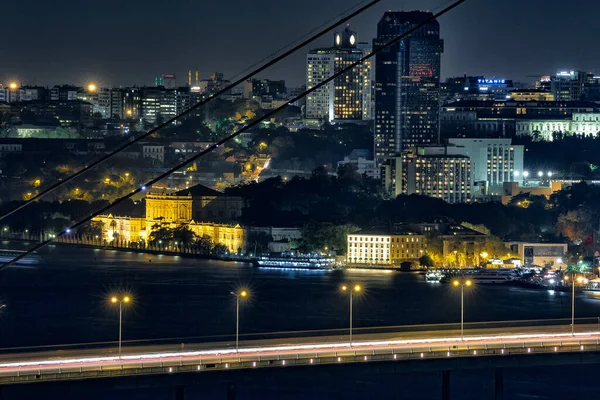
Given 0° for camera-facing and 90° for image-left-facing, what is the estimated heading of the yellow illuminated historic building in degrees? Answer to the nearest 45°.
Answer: approximately 45°

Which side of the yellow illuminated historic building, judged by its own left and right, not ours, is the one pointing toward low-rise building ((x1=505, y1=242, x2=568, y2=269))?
left

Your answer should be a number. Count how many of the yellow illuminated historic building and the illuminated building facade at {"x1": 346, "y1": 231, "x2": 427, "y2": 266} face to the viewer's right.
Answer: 0

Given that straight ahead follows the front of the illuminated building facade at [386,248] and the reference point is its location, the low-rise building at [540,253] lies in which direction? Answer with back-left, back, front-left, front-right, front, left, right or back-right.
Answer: back-left

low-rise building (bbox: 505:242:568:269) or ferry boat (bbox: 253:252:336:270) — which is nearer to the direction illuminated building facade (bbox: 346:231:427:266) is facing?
the ferry boat

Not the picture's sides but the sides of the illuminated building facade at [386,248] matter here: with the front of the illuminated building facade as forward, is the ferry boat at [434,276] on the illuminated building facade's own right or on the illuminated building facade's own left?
on the illuminated building facade's own left

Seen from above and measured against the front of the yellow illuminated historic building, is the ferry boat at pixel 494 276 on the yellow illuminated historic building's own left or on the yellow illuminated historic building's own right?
on the yellow illuminated historic building's own left
